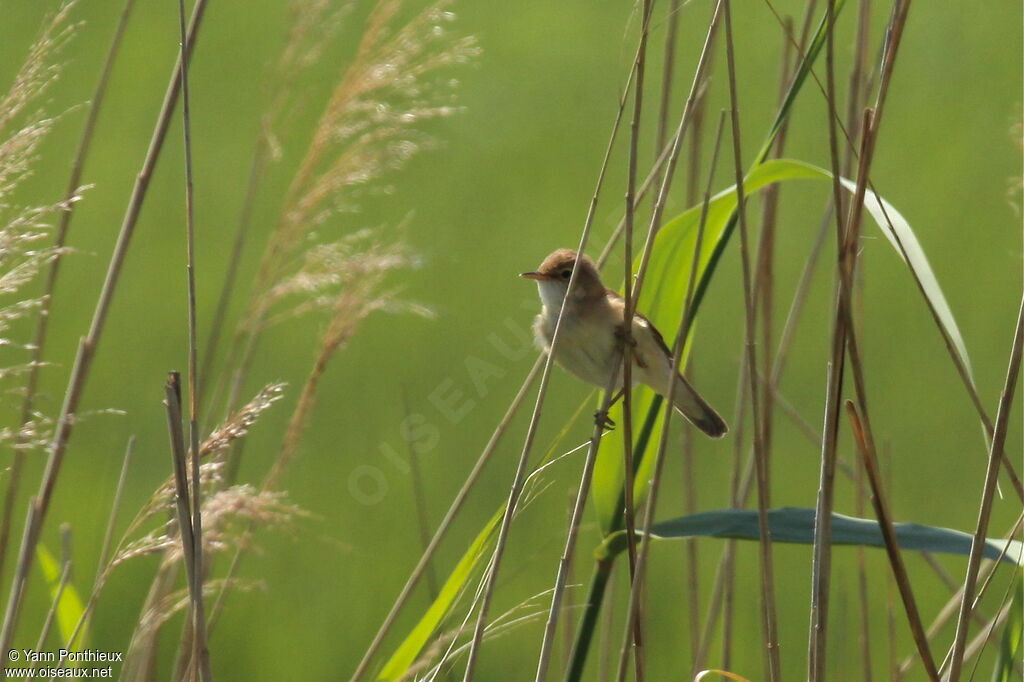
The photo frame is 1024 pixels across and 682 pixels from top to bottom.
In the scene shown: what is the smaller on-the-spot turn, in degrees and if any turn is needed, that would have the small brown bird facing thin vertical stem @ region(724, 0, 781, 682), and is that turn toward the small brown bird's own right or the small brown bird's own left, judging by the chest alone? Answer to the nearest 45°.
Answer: approximately 90° to the small brown bird's own left

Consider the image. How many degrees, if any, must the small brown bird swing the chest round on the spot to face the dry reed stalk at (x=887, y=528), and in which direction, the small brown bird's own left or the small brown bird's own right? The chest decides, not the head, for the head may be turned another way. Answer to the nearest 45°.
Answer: approximately 90° to the small brown bird's own left

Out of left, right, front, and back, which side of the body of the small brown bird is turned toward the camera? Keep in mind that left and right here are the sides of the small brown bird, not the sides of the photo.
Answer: left
